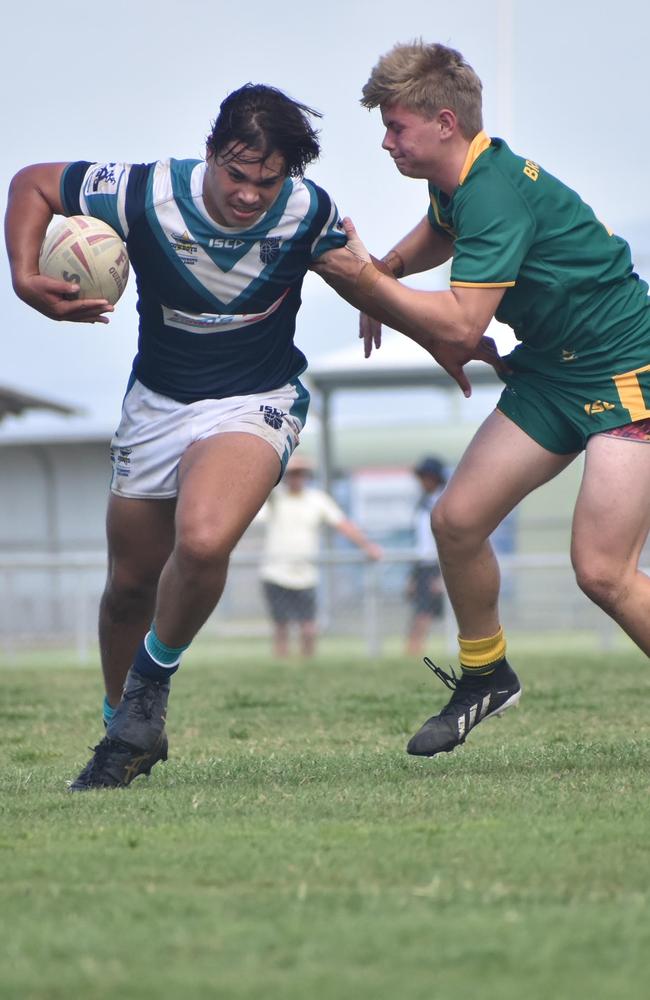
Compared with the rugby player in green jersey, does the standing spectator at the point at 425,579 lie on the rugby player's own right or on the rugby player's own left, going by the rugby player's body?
on the rugby player's own right

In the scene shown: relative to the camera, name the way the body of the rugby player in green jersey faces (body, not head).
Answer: to the viewer's left

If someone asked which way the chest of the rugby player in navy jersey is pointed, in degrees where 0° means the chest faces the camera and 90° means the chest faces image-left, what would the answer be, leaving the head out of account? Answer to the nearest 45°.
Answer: approximately 0°

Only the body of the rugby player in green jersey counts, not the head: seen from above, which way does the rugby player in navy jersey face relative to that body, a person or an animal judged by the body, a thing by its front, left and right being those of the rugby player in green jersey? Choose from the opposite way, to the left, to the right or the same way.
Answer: to the left

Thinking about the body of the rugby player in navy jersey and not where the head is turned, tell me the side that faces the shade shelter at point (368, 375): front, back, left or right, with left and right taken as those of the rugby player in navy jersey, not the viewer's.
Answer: back

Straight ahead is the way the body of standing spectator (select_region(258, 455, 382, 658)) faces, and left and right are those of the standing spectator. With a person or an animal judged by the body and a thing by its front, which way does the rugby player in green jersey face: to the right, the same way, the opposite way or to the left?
to the right

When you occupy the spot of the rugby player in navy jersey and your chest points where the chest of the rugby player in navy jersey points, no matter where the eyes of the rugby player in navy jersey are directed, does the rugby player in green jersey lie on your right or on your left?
on your left

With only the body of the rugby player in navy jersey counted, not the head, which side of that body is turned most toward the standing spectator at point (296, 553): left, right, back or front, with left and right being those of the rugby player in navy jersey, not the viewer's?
back

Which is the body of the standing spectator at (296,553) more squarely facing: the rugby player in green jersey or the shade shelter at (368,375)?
the rugby player in green jersey

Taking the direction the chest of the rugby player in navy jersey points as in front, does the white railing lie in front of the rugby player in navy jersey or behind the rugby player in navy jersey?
behind

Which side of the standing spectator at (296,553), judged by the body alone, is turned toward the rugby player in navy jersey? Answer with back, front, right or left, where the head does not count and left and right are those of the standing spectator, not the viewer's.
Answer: front

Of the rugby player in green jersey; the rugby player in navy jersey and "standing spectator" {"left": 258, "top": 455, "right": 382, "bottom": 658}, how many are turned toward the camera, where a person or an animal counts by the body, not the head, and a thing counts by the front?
2
